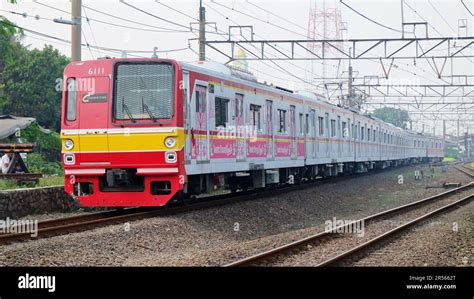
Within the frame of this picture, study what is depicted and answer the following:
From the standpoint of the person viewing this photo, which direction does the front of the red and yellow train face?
facing the viewer and to the left of the viewer

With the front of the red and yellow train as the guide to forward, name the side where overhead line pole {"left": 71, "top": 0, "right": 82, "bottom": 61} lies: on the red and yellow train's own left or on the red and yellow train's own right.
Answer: on the red and yellow train's own right

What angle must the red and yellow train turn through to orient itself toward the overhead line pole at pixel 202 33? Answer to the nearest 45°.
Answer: approximately 135° to its right

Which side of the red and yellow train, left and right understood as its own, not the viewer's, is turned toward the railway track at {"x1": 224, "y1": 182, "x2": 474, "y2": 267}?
left

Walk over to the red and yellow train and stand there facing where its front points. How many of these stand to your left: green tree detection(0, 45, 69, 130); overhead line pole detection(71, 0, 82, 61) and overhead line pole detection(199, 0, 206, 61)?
0
